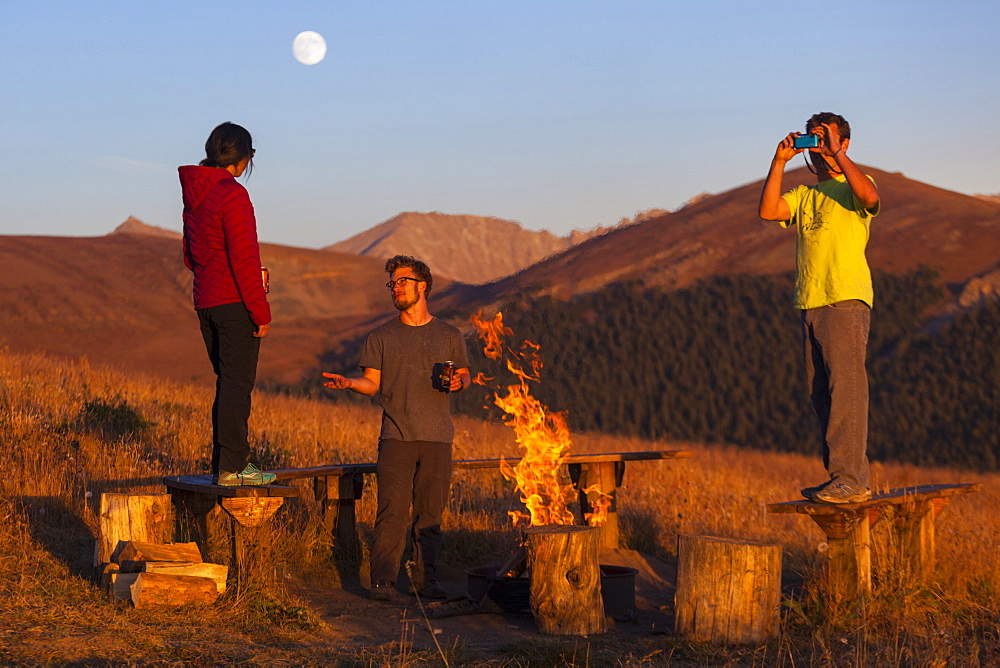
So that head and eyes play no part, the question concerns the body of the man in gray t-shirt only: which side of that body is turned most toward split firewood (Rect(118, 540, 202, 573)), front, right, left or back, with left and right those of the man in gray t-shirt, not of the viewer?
right

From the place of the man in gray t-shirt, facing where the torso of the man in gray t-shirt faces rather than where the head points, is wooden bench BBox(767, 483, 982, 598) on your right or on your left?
on your left

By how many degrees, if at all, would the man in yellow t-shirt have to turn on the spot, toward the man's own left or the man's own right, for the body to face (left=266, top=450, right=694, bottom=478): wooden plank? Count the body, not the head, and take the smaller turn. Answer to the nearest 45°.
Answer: approximately 90° to the man's own right

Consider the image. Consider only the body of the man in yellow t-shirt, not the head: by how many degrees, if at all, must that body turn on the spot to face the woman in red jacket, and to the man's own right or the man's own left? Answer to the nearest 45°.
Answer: approximately 45° to the man's own right

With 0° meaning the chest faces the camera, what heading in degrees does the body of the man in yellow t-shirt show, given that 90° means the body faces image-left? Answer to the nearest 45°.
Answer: approximately 45°

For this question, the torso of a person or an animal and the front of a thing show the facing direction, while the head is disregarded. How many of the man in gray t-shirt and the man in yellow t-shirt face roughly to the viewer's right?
0

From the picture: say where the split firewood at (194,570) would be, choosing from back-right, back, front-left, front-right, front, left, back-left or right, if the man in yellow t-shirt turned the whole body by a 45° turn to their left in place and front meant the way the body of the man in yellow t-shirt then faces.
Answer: right

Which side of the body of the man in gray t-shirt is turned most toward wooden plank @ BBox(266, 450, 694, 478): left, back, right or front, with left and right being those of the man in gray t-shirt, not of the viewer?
back

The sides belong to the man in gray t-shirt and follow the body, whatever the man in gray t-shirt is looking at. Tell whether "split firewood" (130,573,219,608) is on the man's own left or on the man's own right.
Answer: on the man's own right
